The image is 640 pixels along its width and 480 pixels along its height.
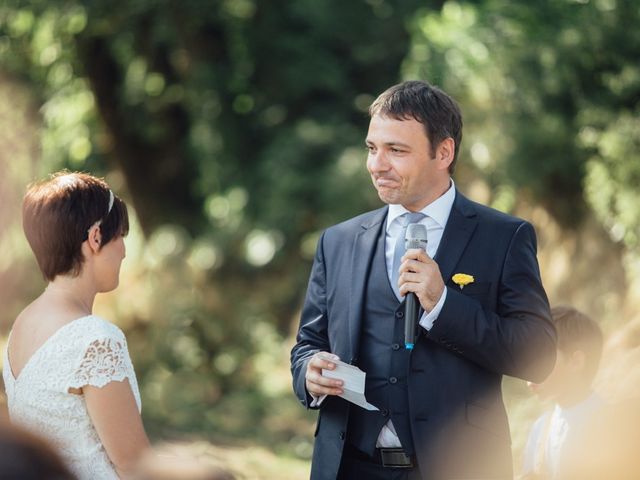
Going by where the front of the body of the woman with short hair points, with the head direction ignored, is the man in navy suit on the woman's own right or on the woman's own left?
on the woman's own right

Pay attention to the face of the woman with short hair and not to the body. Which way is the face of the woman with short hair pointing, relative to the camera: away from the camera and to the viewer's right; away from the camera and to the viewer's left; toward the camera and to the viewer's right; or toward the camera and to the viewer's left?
away from the camera and to the viewer's right

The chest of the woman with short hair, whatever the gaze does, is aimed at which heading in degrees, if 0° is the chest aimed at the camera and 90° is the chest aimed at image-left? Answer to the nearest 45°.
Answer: approximately 225°
